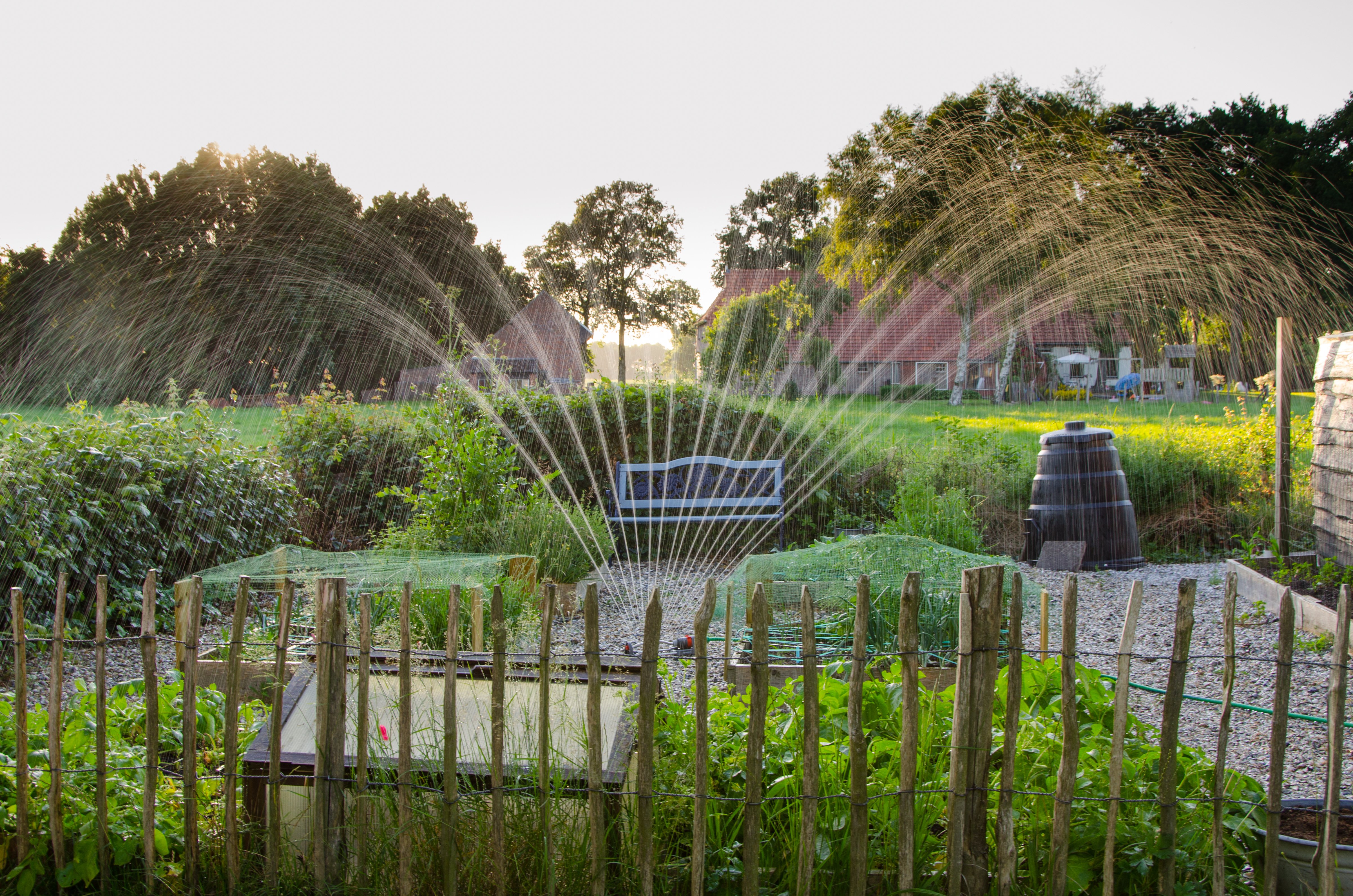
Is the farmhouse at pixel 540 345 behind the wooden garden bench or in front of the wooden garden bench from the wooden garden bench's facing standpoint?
behind

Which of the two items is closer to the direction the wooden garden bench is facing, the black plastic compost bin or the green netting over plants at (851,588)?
the green netting over plants

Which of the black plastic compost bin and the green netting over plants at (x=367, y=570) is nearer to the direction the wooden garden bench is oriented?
the green netting over plants

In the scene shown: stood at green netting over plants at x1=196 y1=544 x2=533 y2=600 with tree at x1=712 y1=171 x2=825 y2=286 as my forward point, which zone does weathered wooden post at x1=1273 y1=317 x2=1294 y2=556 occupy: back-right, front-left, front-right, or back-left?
front-right

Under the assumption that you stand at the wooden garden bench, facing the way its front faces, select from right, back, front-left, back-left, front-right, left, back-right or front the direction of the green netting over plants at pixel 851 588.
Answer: front

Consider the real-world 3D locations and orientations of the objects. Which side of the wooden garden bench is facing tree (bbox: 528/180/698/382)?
back

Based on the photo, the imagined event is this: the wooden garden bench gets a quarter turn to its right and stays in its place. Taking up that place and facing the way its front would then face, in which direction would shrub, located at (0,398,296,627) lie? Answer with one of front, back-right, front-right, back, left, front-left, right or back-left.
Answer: front-left

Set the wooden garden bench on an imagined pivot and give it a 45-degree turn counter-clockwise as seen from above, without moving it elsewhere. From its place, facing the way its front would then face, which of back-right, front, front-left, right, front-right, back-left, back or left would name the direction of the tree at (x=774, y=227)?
back-left

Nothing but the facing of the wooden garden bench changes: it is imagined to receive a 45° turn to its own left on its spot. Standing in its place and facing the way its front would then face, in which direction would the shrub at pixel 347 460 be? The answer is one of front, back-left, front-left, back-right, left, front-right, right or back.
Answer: back-right

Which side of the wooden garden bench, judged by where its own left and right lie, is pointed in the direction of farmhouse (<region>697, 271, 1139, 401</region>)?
back

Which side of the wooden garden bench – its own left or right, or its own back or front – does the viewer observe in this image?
front

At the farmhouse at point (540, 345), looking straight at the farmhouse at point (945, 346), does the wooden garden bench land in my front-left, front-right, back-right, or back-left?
front-right

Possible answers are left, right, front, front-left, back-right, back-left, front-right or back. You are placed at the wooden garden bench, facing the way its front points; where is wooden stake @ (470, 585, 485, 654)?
front
